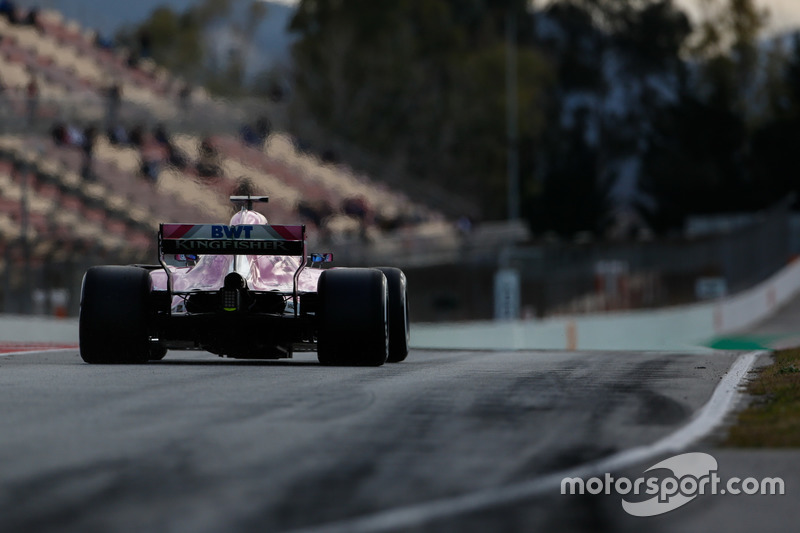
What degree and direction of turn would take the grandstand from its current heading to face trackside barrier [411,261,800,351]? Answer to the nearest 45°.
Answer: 0° — it already faces it

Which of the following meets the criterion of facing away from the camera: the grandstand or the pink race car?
the pink race car

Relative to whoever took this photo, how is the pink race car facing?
facing away from the viewer

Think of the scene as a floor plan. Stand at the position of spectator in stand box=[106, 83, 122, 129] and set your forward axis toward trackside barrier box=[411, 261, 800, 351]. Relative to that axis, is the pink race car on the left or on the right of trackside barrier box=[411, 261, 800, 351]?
right

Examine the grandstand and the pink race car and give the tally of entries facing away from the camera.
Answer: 1

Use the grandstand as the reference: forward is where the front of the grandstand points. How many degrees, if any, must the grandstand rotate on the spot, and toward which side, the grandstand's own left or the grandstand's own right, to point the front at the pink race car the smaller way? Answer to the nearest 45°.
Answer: approximately 45° to the grandstand's own right

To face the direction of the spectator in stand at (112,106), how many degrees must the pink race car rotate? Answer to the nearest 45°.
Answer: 0° — it already faces them
